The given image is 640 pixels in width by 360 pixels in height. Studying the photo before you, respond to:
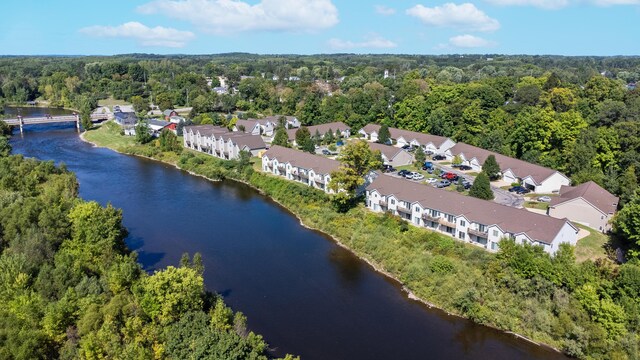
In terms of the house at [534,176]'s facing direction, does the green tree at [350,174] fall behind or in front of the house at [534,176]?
in front

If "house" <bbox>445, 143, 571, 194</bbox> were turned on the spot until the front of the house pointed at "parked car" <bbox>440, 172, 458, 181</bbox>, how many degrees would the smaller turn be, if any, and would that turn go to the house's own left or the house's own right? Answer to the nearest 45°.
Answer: approximately 45° to the house's own right

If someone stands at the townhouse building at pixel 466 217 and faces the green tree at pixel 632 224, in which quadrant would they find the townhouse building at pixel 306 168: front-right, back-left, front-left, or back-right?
back-left

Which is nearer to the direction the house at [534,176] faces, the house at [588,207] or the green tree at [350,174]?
the green tree

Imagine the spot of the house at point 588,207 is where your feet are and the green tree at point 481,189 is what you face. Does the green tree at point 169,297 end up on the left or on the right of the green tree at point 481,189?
left

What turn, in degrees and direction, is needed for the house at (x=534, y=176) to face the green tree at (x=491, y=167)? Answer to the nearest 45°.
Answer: approximately 45° to its right

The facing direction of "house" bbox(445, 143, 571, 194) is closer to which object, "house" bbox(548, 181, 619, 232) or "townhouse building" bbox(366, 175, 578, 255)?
the townhouse building

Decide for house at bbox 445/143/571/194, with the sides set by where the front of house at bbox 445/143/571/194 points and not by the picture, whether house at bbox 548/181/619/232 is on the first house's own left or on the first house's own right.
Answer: on the first house's own left

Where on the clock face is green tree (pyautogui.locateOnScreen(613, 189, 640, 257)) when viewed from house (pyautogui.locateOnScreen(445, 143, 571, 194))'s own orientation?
The green tree is roughly at 10 o'clock from the house.

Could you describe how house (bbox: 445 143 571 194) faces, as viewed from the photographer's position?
facing the viewer and to the left of the viewer
